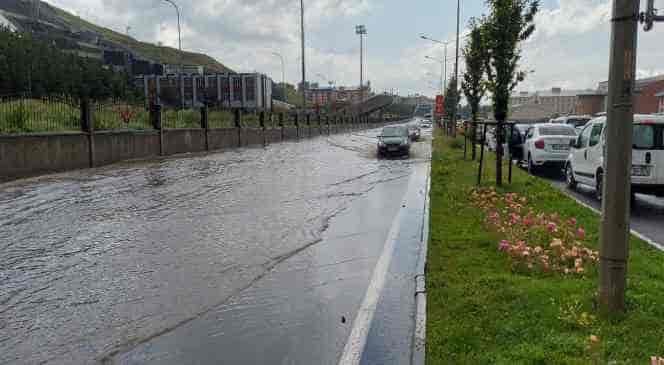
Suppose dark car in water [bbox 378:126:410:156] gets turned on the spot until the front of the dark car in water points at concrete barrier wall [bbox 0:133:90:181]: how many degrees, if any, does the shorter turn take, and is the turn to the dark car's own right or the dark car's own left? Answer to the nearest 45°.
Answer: approximately 45° to the dark car's own right

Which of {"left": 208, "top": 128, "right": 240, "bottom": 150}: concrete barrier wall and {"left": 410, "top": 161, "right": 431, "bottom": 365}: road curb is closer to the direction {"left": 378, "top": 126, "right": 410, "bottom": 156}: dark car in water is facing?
the road curb

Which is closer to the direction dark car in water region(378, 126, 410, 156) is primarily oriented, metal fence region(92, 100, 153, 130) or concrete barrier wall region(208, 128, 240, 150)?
the metal fence

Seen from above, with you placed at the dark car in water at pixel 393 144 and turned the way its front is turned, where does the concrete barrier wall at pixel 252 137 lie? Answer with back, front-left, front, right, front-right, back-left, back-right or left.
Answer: back-right

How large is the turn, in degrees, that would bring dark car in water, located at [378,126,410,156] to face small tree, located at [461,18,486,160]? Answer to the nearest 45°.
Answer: approximately 45° to its left

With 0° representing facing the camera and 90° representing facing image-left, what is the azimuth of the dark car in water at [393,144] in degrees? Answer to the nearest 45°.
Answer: approximately 0°

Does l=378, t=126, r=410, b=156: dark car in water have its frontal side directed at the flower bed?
yes

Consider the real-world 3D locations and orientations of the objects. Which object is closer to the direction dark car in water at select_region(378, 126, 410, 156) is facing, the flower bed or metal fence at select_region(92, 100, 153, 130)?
the flower bed

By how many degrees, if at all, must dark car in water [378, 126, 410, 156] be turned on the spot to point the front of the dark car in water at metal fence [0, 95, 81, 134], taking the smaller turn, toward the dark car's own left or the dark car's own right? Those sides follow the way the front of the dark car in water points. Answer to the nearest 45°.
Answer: approximately 45° to the dark car's own right

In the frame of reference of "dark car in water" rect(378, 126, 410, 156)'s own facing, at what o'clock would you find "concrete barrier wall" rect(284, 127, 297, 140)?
The concrete barrier wall is roughly at 5 o'clock from the dark car in water.

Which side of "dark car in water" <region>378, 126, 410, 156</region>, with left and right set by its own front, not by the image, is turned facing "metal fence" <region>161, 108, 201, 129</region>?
right

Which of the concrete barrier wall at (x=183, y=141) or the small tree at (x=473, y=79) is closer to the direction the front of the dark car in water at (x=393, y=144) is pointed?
the small tree
